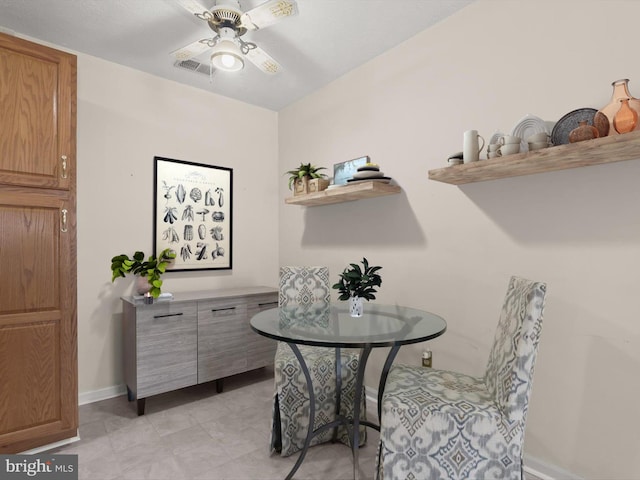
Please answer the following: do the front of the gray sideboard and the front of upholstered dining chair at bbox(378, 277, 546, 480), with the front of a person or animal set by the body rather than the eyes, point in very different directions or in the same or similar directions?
very different directions

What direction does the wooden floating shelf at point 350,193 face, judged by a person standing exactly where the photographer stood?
facing the viewer and to the left of the viewer

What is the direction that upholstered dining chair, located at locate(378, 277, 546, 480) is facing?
to the viewer's left

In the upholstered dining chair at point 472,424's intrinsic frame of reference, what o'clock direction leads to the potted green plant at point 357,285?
The potted green plant is roughly at 1 o'clock from the upholstered dining chair.

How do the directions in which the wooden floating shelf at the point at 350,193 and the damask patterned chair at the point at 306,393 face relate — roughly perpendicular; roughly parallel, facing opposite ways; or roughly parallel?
roughly perpendicular

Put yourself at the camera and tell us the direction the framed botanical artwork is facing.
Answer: facing the viewer and to the right of the viewer

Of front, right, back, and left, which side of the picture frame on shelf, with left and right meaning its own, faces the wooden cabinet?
front

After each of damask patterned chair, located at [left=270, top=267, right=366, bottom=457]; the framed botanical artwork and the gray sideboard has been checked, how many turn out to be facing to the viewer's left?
0

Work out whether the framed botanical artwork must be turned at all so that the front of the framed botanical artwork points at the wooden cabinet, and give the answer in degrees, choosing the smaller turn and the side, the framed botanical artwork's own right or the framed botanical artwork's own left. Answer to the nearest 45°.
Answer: approximately 90° to the framed botanical artwork's own right

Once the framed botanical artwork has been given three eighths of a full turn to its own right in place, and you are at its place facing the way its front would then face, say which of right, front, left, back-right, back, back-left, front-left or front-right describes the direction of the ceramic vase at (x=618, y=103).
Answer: back-left

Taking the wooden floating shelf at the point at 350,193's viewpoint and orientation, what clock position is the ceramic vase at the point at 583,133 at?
The ceramic vase is roughly at 9 o'clock from the wooden floating shelf.

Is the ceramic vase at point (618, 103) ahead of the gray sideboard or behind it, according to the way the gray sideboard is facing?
ahead
